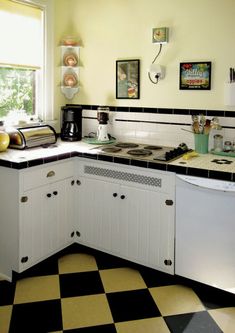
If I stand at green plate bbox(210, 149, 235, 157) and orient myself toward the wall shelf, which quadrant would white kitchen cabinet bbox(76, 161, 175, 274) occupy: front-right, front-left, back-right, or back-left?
front-left

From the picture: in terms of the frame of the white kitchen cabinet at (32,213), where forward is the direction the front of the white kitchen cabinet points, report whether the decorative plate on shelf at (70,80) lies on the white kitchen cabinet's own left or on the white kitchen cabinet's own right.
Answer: on the white kitchen cabinet's own left

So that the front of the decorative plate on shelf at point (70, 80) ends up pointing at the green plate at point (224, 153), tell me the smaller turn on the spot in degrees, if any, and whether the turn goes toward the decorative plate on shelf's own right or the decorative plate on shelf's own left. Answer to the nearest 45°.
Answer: approximately 45° to the decorative plate on shelf's own left

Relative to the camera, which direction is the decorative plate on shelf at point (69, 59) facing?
toward the camera

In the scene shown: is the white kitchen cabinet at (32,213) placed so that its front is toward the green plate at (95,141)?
no

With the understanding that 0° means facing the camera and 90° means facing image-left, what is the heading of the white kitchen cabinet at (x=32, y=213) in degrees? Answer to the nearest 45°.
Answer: approximately 315°

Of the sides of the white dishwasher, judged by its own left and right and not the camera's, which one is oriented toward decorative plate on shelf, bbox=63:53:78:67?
right

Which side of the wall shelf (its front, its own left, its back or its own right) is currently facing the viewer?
front

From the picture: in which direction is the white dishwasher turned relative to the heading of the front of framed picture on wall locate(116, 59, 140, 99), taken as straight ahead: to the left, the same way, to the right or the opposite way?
the same way

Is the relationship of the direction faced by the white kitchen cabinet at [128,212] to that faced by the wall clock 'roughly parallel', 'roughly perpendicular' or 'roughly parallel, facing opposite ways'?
roughly parallel

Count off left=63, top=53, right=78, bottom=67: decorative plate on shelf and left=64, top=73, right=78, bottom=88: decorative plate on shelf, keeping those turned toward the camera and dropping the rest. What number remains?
2
